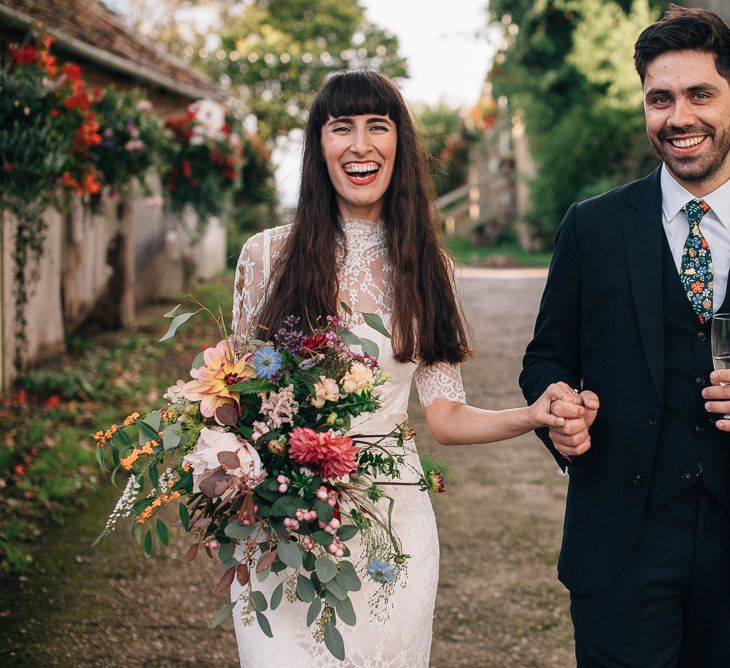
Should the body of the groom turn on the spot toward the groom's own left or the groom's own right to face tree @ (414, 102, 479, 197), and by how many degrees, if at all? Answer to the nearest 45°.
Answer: approximately 180°

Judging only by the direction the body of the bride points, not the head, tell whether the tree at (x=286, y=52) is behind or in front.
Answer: behind

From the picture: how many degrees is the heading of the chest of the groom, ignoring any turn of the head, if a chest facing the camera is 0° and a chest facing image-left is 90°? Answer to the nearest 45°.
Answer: approximately 0°

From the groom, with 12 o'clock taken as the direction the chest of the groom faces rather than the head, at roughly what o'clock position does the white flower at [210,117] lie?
The white flower is roughly at 5 o'clock from the groom.

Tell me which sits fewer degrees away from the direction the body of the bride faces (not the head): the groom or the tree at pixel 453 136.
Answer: the groom

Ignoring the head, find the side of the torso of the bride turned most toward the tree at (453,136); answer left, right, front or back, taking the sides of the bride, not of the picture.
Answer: back

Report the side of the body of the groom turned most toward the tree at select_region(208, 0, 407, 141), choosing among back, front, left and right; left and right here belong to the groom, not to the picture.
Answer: back

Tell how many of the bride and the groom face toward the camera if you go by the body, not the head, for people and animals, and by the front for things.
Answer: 2

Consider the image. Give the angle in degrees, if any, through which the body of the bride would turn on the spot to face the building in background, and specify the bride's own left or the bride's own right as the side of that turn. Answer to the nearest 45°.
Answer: approximately 135° to the bride's own right
